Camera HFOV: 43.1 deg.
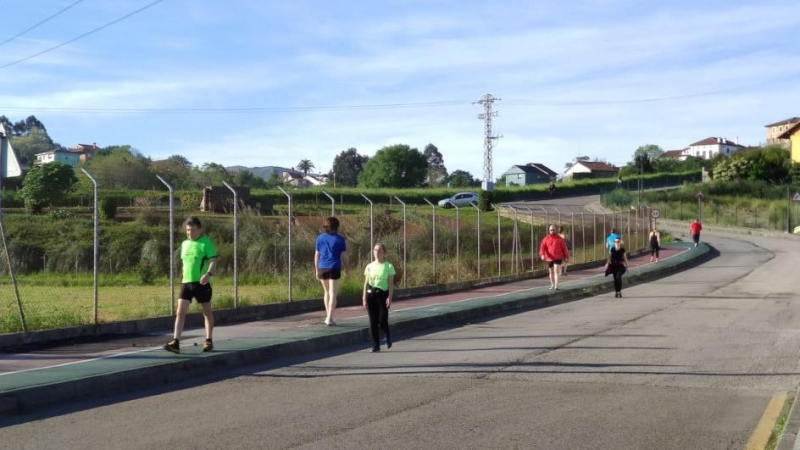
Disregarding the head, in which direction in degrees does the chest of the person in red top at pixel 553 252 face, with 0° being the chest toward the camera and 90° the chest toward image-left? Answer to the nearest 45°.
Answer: approximately 0°

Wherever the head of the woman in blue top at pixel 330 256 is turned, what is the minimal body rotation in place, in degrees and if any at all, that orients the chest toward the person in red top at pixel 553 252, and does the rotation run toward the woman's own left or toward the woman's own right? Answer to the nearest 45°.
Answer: approximately 45° to the woman's own right

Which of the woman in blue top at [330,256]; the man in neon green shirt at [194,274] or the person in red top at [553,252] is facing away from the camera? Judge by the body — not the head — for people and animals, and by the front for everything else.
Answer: the woman in blue top

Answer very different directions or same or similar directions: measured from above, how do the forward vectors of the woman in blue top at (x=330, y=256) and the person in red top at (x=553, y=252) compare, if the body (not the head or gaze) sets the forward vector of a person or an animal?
very different directions

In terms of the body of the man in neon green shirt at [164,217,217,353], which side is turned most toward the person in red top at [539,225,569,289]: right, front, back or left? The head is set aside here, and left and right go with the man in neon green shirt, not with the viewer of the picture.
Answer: back

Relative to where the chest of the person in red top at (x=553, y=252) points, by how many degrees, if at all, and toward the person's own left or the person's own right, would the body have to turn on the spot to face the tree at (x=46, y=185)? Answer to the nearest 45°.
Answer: approximately 135° to the person's own right

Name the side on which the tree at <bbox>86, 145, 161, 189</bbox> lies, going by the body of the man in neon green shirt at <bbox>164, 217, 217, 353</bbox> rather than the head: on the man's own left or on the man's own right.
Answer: on the man's own right

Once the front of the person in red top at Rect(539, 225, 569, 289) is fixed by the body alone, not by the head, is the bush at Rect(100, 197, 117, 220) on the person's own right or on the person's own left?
on the person's own right

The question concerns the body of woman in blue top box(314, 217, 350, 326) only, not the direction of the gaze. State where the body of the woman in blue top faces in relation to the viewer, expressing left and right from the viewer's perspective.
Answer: facing away from the viewer
